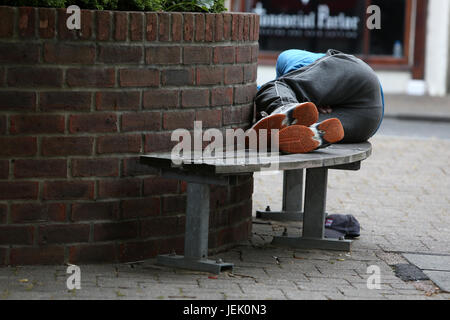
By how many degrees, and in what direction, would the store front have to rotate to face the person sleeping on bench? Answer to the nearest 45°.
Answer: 0° — it already faces them

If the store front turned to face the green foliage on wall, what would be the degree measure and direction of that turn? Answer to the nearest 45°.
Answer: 0° — it already faces it

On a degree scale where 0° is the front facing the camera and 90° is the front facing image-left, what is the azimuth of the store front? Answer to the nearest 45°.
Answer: approximately 0°

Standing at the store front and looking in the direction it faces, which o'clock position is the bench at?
The bench is roughly at 12 o'clock from the store front.
